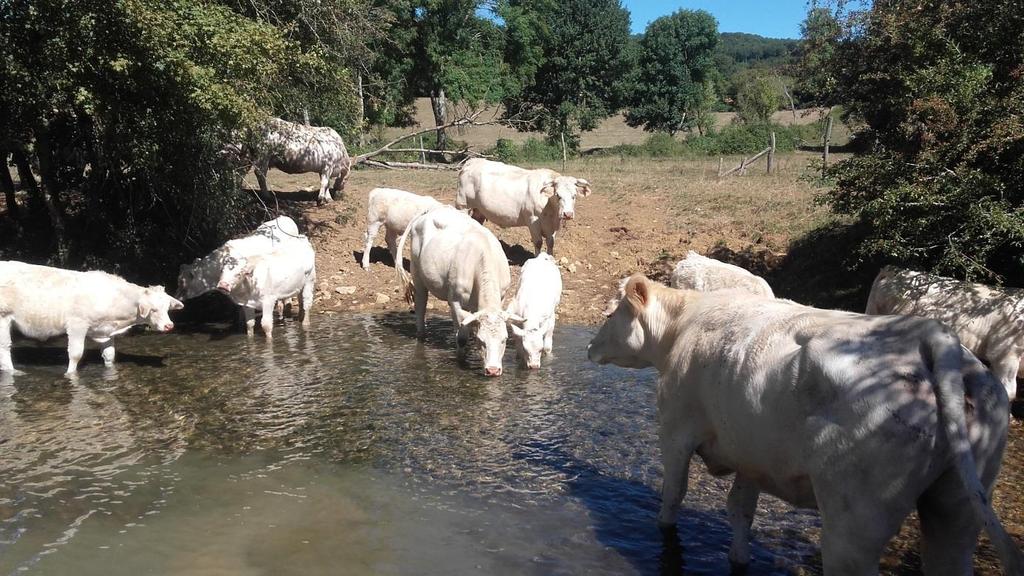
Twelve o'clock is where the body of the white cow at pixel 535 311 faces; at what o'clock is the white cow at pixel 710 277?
the white cow at pixel 710 277 is roughly at 9 o'clock from the white cow at pixel 535 311.

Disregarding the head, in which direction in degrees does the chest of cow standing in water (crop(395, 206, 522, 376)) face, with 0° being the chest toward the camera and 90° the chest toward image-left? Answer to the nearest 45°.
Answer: approximately 315°

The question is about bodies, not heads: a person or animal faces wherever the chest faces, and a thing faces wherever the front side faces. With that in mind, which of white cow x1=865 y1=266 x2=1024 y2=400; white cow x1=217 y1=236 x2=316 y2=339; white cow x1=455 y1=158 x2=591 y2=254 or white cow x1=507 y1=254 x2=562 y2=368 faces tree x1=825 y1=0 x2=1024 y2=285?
white cow x1=455 y1=158 x2=591 y2=254

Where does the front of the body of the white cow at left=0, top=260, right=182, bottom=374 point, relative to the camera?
to the viewer's right

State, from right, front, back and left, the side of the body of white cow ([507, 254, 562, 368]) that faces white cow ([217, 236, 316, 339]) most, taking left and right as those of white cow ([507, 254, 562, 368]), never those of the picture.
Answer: right

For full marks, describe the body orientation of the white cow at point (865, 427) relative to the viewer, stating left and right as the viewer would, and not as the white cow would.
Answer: facing away from the viewer and to the left of the viewer

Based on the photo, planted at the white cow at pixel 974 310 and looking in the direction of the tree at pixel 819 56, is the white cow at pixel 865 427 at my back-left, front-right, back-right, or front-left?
back-left

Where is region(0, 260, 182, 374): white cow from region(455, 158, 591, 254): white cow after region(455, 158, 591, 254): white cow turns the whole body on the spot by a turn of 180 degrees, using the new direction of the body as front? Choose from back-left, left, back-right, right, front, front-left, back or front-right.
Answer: left

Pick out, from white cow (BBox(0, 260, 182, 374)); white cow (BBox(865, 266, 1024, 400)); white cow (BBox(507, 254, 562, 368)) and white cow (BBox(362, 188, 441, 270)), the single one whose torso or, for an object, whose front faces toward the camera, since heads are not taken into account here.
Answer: white cow (BBox(507, 254, 562, 368))
